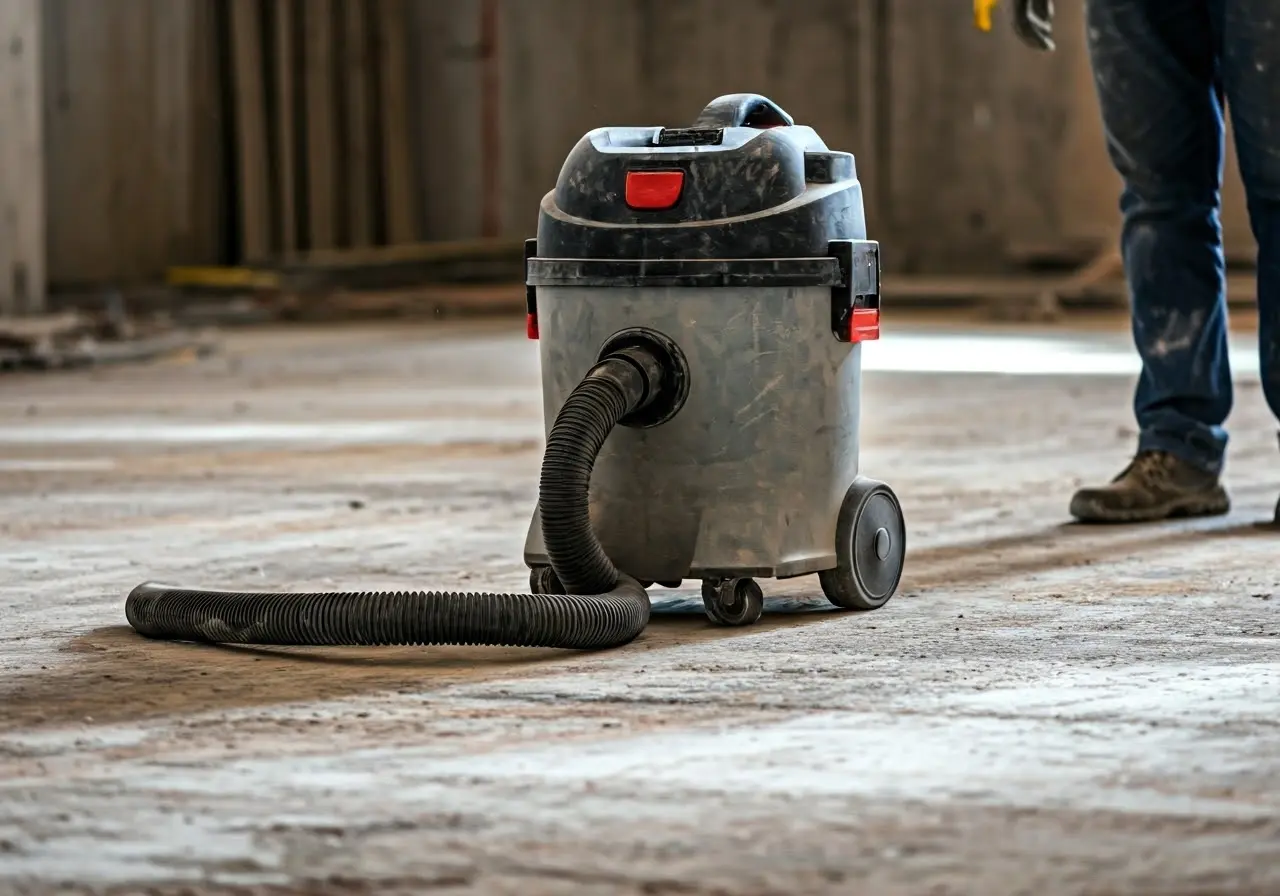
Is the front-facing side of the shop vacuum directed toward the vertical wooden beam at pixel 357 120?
no

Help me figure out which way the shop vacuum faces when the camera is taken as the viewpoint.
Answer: facing the viewer and to the left of the viewer

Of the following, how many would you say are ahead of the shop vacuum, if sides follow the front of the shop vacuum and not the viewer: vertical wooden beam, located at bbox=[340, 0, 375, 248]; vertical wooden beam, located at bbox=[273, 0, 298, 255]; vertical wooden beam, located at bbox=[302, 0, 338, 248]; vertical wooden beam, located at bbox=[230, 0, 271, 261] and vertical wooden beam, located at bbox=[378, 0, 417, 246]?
0

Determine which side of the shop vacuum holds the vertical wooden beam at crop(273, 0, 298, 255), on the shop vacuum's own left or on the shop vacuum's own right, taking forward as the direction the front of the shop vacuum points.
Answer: on the shop vacuum's own right

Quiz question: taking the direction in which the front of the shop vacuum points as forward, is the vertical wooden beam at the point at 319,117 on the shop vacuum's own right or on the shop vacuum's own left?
on the shop vacuum's own right

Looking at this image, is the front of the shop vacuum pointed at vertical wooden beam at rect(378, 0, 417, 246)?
no

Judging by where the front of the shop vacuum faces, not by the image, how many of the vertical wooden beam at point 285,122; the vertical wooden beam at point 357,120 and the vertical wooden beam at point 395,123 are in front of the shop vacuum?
0

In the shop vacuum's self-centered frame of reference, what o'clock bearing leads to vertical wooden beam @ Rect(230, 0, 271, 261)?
The vertical wooden beam is roughly at 4 o'clock from the shop vacuum.

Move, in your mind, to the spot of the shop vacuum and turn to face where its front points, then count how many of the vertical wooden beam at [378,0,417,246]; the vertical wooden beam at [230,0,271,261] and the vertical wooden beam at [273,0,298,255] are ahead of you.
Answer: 0

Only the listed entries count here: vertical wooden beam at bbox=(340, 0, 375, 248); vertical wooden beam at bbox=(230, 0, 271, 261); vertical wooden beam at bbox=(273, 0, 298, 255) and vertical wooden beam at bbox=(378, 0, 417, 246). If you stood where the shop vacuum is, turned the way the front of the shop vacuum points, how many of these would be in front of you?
0
